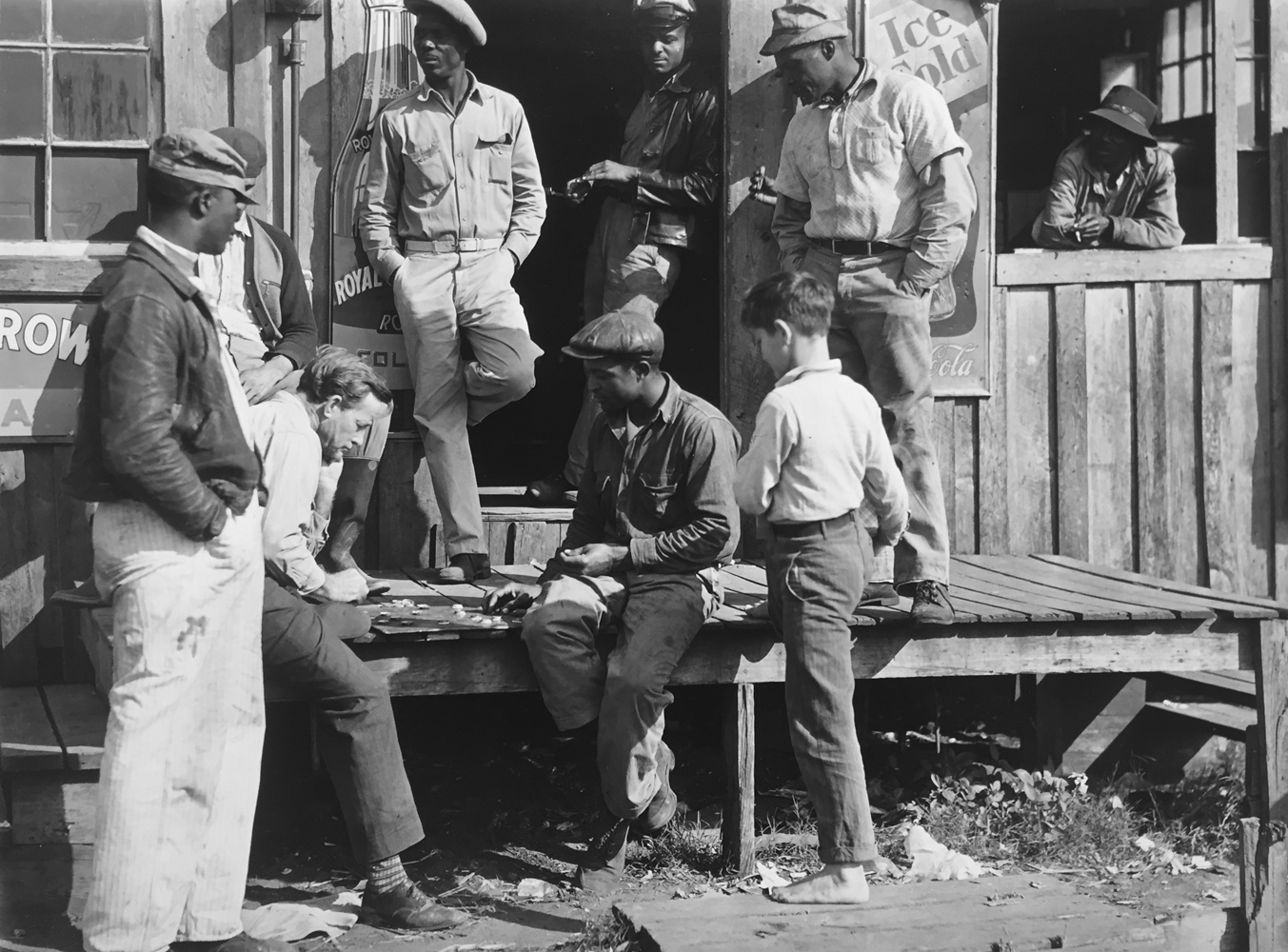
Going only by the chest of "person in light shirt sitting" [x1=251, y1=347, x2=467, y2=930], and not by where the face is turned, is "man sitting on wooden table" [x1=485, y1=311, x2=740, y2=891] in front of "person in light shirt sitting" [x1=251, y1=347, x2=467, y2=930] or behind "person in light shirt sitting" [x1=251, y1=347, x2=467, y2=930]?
in front

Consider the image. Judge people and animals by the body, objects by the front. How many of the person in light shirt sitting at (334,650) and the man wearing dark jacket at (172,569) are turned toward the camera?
0

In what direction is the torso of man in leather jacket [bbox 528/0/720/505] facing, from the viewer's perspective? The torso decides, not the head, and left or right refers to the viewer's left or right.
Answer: facing the viewer and to the left of the viewer

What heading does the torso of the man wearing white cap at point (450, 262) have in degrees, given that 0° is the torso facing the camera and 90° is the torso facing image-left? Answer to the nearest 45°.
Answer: approximately 0°

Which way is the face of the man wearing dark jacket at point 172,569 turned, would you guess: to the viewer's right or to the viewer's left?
to the viewer's right

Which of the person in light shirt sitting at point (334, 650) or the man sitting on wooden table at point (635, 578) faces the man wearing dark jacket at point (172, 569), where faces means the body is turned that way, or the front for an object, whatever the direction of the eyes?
the man sitting on wooden table at point (635, 578)

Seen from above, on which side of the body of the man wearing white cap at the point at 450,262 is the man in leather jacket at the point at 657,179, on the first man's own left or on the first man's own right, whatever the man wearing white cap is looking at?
on the first man's own left

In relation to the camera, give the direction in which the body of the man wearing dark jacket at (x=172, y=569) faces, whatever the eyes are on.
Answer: to the viewer's right

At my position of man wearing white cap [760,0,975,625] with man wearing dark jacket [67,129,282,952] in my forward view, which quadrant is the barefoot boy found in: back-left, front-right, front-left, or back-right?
front-left

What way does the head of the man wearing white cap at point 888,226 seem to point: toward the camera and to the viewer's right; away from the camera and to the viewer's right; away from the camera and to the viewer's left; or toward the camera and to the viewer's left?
toward the camera and to the viewer's left

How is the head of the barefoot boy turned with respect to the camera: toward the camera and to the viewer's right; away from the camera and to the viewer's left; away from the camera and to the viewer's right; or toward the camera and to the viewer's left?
away from the camera and to the viewer's left

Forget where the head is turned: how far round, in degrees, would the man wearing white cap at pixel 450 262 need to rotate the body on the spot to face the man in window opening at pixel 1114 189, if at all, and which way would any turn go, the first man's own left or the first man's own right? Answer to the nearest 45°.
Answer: approximately 90° to the first man's own left

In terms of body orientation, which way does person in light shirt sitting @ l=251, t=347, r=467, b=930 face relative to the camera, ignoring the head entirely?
to the viewer's right

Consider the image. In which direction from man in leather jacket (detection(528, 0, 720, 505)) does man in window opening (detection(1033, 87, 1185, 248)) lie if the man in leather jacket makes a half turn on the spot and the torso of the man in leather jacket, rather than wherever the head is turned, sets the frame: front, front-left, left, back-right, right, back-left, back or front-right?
front-right

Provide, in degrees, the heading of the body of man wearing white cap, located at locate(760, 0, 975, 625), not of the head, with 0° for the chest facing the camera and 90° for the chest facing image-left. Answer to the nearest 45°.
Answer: approximately 45°
